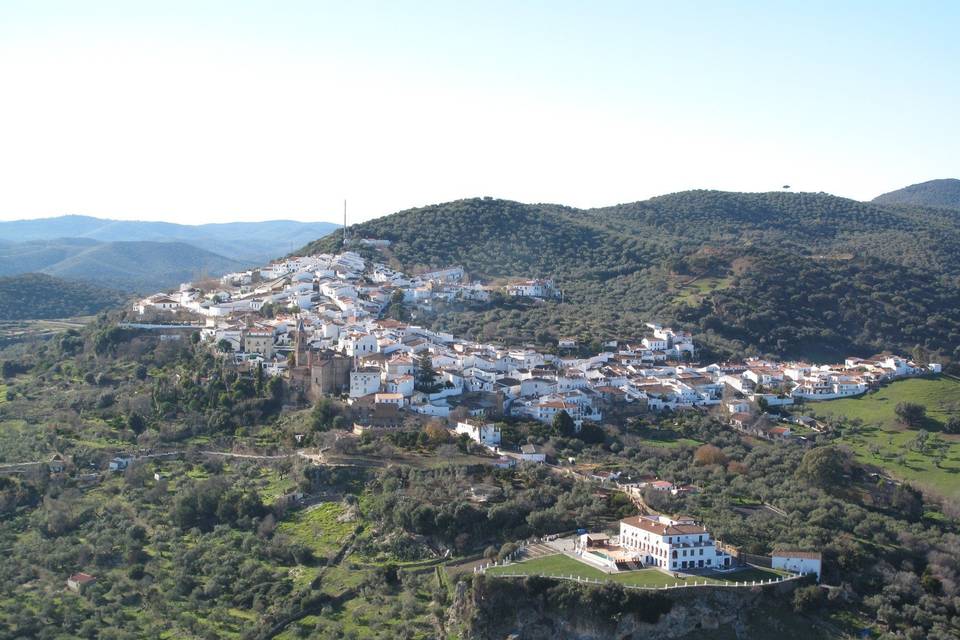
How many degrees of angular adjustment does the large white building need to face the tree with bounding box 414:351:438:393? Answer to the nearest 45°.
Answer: approximately 90° to its right

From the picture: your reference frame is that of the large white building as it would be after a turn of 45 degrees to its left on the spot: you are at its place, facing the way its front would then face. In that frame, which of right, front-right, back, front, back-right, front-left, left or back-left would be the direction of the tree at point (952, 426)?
back-left

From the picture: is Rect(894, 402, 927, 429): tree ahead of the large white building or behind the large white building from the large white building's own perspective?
behind

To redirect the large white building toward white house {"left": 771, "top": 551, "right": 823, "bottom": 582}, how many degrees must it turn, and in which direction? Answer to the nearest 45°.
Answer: approximately 135° to its left

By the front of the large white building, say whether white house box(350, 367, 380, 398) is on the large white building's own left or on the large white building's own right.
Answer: on the large white building's own right

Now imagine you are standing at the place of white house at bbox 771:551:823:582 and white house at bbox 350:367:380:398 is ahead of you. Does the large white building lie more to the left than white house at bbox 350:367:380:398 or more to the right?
left

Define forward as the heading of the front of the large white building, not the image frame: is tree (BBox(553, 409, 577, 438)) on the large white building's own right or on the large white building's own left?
on the large white building's own right

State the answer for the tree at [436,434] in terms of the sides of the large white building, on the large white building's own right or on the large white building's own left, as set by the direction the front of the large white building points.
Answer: on the large white building's own right

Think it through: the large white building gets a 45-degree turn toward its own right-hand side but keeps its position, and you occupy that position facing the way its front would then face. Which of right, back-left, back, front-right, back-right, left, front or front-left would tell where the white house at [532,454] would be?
front-right

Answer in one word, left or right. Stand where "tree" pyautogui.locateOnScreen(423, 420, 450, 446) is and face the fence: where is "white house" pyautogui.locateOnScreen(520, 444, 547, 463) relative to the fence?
left

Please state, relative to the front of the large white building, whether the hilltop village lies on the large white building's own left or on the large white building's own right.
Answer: on the large white building's own right

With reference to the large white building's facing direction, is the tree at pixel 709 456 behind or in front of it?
behind

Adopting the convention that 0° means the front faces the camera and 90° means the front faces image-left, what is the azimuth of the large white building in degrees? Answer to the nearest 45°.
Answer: approximately 45°

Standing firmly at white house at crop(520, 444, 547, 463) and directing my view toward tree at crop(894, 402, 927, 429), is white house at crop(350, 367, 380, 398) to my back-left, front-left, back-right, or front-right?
back-left
